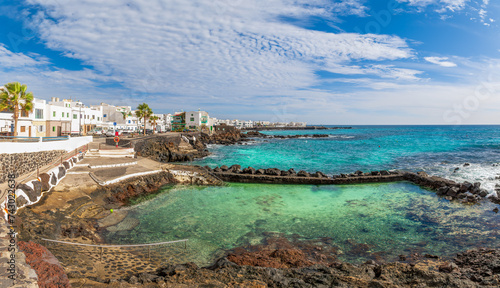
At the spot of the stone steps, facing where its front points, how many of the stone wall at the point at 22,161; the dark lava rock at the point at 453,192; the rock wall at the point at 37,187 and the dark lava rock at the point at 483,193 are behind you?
0

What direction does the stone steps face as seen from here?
toward the camera

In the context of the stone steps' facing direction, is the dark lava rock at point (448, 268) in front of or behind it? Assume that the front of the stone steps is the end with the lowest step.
in front

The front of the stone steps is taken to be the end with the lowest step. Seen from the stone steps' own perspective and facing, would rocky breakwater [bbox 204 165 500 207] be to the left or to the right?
on its left

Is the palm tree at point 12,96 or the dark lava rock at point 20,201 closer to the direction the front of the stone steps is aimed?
the dark lava rock

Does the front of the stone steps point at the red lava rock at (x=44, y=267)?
yes

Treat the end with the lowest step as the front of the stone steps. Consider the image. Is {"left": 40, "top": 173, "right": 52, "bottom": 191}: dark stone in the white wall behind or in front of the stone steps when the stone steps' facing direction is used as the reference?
in front

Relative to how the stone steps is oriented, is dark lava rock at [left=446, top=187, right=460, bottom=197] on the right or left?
on its left
